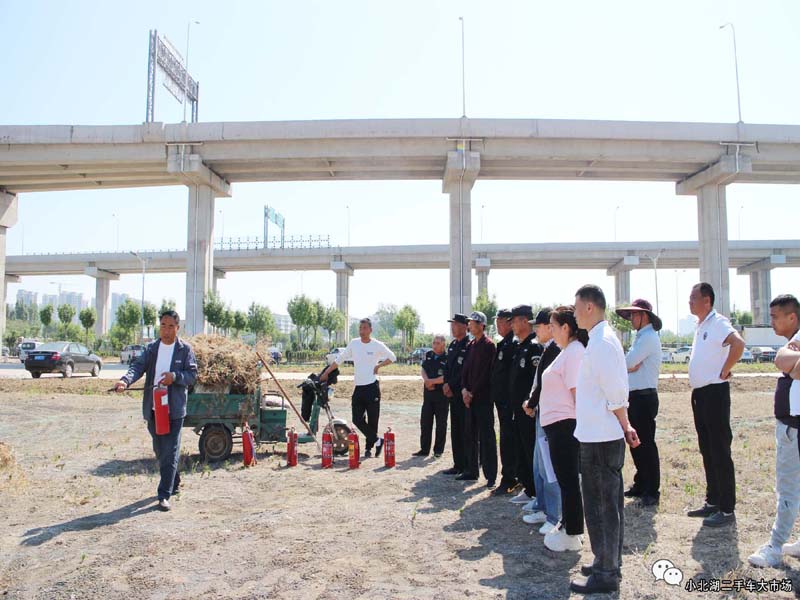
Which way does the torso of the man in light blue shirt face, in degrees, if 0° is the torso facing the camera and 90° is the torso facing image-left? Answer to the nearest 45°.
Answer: approximately 90°

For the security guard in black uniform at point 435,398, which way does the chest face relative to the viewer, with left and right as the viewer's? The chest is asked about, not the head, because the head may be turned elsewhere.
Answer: facing the viewer and to the left of the viewer

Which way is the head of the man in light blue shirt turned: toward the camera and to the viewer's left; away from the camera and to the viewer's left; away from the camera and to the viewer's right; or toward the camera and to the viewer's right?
toward the camera and to the viewer's left

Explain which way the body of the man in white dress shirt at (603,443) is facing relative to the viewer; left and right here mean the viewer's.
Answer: facing to the left of the viewer

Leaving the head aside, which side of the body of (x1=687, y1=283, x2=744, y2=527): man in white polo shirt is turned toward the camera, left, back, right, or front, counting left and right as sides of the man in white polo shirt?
left

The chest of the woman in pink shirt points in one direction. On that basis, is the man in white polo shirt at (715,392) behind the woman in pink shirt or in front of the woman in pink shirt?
behind

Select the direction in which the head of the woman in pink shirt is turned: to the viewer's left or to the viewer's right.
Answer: to the viewer's left

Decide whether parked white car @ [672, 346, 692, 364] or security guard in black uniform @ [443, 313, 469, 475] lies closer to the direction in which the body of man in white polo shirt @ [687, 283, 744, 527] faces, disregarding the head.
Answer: the security guard in black uniform

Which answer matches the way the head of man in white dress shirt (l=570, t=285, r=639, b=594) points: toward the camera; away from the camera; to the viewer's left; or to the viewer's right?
to the viewer's left

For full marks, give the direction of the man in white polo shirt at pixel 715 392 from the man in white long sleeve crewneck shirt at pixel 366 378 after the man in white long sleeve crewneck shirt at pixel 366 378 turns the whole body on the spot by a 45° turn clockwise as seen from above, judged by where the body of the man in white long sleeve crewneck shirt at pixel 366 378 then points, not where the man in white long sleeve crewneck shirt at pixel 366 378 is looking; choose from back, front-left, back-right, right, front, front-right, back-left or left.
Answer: left

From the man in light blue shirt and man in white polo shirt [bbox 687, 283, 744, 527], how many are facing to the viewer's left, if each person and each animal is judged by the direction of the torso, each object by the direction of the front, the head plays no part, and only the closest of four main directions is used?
2

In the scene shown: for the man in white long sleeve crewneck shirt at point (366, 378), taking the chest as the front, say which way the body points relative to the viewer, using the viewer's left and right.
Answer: facing the viewer

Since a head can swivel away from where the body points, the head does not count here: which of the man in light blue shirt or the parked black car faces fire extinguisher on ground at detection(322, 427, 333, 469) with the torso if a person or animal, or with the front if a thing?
the man in light blue shirt

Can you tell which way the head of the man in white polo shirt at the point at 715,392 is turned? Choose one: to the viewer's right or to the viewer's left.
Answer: to the viewer's left
